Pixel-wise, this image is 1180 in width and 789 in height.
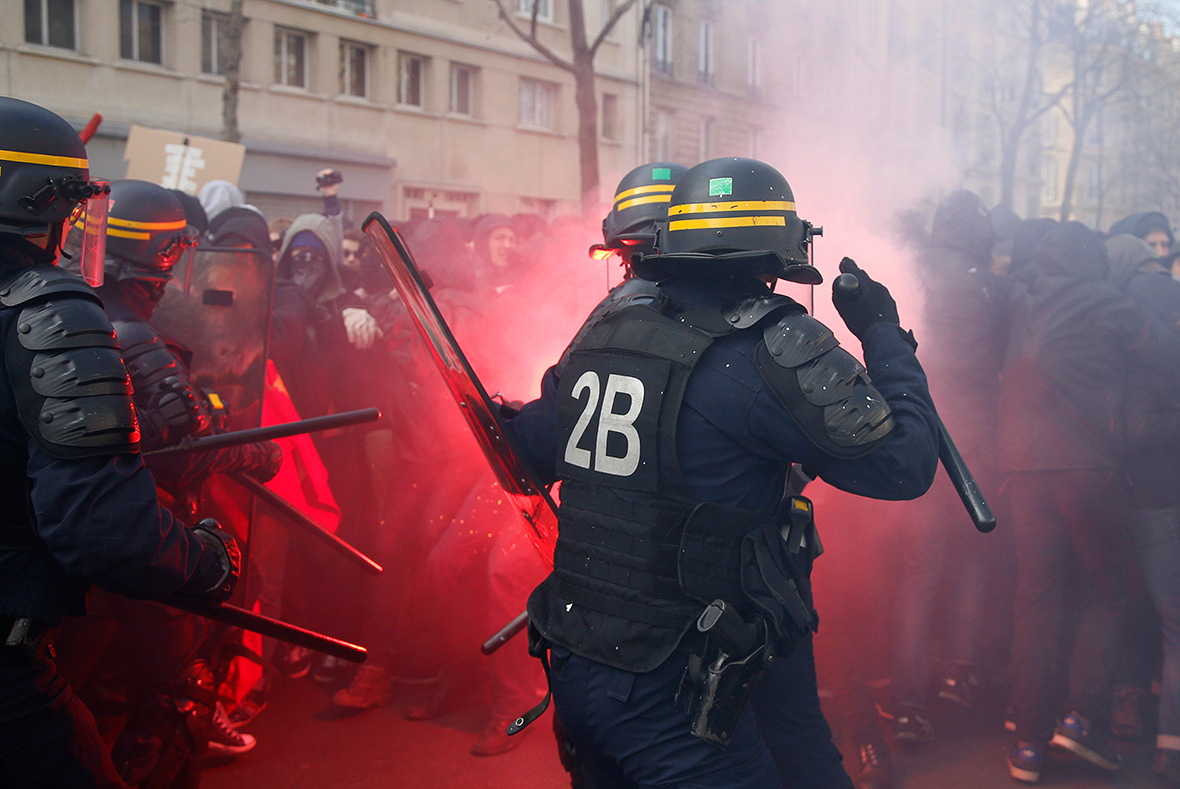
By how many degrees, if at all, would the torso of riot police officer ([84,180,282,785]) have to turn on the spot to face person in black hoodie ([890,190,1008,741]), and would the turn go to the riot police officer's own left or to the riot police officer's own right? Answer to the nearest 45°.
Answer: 0° — they already face them

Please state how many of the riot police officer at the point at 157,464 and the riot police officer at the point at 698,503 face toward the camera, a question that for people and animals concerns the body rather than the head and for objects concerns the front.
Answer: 0

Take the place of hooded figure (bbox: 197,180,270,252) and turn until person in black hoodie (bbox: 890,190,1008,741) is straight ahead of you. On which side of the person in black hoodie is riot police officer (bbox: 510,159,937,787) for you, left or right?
right

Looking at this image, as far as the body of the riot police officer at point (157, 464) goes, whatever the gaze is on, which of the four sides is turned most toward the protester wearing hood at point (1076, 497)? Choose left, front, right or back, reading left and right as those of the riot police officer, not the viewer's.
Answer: front

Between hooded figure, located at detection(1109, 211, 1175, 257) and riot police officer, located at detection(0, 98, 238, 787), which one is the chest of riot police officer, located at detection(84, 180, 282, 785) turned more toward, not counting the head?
the hooded figure

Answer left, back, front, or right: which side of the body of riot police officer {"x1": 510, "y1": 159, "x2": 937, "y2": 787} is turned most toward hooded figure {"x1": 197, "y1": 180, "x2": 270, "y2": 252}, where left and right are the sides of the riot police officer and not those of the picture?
left

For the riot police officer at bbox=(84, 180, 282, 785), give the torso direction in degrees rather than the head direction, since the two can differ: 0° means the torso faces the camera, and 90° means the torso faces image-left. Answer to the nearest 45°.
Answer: approximately 270°

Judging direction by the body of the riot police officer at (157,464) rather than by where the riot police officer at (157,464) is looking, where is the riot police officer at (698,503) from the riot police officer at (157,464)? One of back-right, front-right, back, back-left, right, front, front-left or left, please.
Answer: front-right

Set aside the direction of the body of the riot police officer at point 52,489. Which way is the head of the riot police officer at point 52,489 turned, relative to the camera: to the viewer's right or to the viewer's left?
to the viewer's right

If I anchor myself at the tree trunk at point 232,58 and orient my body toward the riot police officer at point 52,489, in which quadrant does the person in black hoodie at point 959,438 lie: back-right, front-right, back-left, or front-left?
front-left

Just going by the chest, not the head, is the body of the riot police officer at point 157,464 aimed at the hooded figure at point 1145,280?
yes

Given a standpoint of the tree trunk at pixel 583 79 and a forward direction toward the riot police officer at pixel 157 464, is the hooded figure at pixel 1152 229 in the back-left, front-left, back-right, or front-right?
front-left
